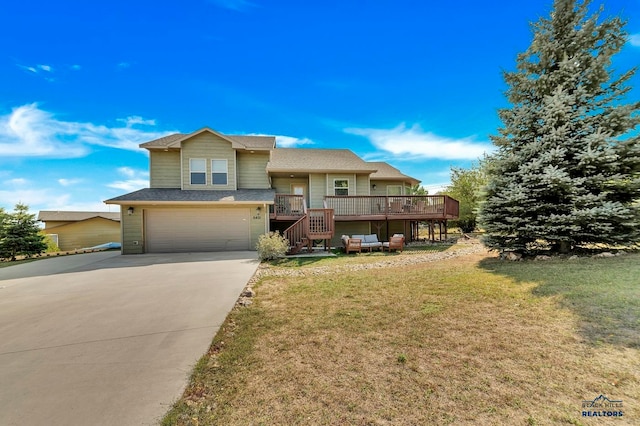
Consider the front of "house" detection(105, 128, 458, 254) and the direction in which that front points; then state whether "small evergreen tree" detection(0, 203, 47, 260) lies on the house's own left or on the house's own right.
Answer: on the house's own right

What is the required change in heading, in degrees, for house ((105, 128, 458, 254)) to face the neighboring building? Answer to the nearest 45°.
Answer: approximately 135° to its right

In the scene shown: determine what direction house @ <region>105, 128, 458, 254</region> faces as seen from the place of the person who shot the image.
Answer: facing the viewer

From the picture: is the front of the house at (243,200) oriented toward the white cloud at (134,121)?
no

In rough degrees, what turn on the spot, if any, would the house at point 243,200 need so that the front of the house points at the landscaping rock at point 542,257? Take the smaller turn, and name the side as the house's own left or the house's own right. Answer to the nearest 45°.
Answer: approximately 45° to the house's own left

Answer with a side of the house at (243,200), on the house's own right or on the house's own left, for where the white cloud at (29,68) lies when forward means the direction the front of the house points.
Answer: on the house's own right

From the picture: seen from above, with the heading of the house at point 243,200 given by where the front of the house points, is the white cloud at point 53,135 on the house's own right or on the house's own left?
on the house's own right

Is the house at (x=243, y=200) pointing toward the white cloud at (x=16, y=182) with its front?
no
